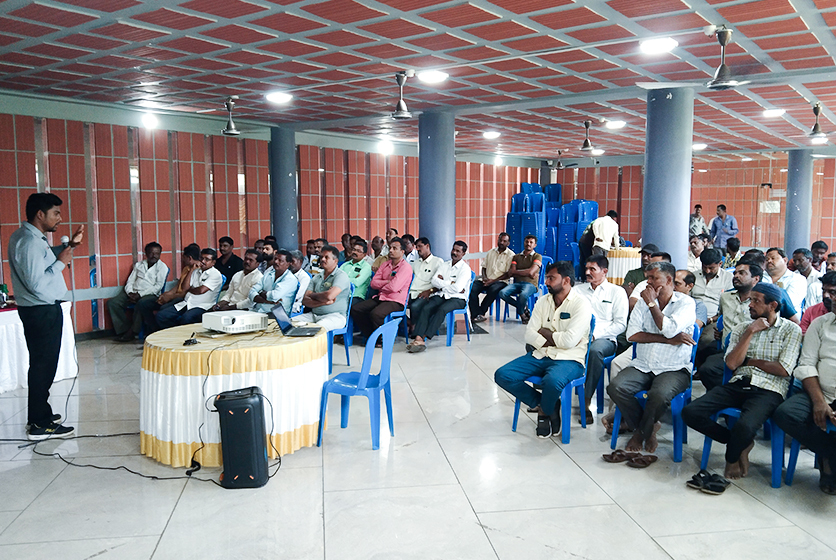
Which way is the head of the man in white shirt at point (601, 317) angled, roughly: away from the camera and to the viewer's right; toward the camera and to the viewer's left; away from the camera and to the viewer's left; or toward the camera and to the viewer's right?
toward the camera and to the viewer's left

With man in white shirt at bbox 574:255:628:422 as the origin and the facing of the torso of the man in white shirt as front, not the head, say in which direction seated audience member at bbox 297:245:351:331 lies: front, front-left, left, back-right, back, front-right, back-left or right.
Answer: front-right

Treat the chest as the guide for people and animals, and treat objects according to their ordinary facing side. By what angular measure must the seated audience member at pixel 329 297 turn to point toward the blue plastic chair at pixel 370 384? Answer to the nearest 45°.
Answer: approximately 45° to their left

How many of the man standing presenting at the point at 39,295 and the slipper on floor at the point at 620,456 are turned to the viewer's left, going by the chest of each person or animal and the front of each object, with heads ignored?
1

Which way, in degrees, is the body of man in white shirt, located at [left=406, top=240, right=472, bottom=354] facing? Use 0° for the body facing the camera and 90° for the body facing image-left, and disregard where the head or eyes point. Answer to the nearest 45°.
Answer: approximately 45°

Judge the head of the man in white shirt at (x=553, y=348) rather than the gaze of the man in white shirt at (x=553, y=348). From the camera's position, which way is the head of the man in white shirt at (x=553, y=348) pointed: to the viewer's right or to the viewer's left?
to the viewer's left

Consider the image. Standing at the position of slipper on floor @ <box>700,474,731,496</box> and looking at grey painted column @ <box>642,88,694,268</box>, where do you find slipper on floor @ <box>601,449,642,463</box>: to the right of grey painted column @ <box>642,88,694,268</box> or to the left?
left

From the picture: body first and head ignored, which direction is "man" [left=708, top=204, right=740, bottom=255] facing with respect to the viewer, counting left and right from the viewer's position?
facing the viewer and to the left of the viewer

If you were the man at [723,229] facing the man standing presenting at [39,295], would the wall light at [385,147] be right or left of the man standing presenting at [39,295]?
right

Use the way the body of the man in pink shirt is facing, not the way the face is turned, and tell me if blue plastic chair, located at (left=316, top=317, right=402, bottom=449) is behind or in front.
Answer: in front

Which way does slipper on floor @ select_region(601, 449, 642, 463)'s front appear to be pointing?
to the viewer's left

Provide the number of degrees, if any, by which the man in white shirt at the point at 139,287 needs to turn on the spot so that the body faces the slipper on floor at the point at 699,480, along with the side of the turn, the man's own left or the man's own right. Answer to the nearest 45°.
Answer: approximately 90° to the man's own left

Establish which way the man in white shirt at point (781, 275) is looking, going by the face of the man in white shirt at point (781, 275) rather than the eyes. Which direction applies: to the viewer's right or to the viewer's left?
to the viewer's left
